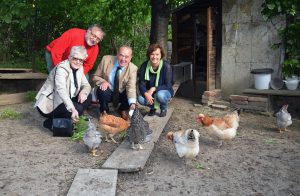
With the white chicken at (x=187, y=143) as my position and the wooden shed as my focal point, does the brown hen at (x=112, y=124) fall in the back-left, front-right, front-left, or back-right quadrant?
front-left

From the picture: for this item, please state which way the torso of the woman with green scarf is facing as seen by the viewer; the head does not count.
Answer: toward the camera

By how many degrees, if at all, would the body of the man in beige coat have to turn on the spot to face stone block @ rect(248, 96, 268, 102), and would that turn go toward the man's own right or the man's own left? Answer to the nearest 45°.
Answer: approximately 90° to the man's own left

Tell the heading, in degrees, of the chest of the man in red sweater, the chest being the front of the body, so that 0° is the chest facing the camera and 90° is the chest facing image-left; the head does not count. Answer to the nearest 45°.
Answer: approximately 315°

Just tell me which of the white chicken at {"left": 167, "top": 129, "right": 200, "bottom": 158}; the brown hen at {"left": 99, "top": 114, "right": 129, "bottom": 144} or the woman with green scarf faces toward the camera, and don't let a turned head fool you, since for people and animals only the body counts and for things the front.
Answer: the woman with green scarf

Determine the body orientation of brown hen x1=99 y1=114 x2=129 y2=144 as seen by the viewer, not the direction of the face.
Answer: to the viewer's left

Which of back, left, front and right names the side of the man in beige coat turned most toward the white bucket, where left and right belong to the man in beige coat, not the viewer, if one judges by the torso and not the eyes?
left

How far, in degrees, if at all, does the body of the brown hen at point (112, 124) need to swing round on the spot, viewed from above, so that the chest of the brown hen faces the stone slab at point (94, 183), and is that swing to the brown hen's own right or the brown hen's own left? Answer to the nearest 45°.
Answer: approximately 90° to the brown hen's own left

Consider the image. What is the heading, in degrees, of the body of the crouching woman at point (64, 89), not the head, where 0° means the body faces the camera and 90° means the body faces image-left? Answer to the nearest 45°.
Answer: approximately 315°

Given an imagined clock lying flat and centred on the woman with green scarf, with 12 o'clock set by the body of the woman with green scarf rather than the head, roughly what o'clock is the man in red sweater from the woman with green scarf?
The man in red sweater is roughly at 3 o'clock from the woman with green scarf.

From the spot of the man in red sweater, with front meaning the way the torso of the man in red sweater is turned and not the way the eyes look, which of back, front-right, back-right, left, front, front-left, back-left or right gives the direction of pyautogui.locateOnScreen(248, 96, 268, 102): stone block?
front-left

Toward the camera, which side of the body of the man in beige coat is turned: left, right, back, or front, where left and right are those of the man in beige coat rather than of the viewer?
front

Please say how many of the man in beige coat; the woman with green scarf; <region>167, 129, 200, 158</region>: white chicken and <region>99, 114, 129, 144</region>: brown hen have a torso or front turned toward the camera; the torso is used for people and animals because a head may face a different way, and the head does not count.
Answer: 2

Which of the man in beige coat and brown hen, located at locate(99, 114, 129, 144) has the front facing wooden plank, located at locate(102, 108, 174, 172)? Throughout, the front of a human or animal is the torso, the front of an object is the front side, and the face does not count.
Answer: the man in beige coat
